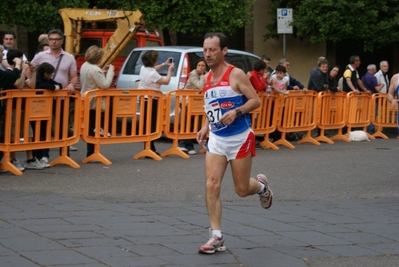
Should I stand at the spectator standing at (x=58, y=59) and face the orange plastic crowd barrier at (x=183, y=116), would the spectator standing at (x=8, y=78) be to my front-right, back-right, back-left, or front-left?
back-right

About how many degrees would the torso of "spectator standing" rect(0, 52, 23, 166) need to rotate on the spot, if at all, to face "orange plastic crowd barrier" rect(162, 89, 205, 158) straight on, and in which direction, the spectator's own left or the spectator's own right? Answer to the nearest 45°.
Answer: approximately 45° to the spectator's own left

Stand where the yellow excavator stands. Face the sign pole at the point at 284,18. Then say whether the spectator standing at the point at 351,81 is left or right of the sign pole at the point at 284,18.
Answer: right

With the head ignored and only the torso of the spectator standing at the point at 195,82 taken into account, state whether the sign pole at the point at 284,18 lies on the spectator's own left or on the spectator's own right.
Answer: on the spectator's own left

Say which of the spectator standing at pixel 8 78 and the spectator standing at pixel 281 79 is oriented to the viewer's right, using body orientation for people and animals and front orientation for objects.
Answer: the spectator standing at pixel 8 78

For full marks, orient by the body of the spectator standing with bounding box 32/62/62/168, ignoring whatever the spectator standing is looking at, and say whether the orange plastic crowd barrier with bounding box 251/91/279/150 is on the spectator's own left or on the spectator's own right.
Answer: on the spectator's own left

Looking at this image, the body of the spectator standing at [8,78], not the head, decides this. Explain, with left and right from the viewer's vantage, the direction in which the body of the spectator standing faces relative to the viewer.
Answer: facing to the right of the viewer

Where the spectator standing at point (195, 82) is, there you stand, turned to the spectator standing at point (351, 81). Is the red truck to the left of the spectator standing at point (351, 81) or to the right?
left

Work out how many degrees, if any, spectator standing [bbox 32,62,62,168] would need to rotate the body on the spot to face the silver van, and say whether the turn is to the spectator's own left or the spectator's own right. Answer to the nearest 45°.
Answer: approximately 90° to the spectator's own left
